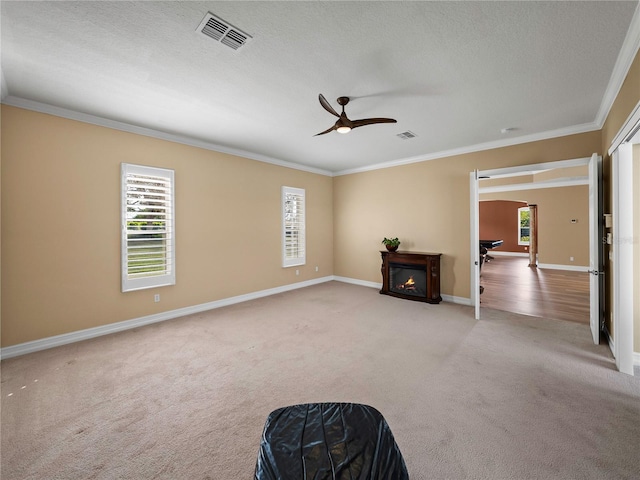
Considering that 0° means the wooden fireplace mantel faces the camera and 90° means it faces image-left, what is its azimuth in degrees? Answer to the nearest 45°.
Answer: approximately 45°

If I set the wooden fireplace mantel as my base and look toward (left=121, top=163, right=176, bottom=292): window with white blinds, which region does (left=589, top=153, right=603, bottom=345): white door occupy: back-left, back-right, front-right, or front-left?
back-left

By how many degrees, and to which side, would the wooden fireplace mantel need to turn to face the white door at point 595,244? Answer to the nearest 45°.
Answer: approximately 90° to its left

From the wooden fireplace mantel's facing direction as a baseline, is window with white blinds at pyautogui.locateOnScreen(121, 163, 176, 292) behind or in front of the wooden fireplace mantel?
in front
